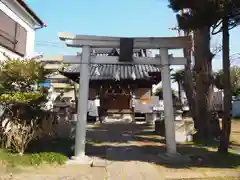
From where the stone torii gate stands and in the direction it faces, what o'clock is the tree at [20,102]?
The tree is roughly at 3 o'clock from the stone torii gate.

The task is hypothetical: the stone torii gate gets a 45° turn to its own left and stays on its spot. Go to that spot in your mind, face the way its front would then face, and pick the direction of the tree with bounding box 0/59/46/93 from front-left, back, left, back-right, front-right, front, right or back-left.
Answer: back-right

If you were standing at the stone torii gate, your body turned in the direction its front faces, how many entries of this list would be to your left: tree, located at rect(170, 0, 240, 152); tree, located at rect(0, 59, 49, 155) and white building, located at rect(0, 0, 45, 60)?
1

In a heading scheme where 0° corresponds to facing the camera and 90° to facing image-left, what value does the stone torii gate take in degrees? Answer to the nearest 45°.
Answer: approximately 0°

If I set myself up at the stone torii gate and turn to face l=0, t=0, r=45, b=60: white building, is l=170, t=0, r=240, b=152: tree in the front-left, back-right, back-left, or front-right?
back-right

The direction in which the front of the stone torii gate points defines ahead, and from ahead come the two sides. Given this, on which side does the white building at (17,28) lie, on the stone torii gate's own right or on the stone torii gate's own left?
on the stone torii gate's own right

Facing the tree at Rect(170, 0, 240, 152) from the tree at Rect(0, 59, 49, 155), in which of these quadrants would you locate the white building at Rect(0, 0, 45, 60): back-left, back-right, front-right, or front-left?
back-left

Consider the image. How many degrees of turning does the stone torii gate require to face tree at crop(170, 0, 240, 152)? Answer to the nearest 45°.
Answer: approximately 90° to its left
